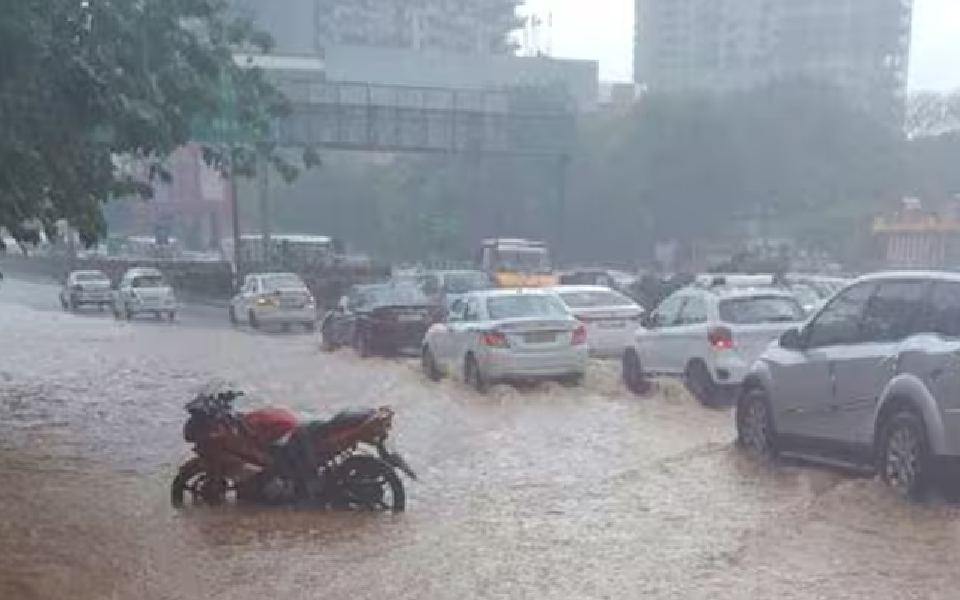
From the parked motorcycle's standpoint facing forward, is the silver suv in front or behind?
behind

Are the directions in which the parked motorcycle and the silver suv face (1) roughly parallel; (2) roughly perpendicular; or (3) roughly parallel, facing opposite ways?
roughly perpendicular

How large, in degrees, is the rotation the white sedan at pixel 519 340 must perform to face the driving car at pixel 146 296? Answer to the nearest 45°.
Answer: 0° — it already faces it

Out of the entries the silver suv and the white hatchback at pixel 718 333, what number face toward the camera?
0

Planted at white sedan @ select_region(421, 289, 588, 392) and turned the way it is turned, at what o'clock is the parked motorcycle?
The parked motorcycle is roughly at 8 o'clock from the white sedan.

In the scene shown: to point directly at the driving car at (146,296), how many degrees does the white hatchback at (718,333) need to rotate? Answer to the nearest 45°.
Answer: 0° — it already faces it

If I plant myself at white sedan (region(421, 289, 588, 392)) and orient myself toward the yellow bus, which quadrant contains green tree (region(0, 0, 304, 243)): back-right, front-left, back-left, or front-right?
back-left

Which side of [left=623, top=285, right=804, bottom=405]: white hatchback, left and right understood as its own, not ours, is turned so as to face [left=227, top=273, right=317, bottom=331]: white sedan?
front

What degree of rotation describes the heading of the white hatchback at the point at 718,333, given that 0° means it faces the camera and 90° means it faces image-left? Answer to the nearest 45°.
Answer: approximately 135°

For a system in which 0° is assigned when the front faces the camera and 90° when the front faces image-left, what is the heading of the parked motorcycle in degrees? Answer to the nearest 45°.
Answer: approximately 90°

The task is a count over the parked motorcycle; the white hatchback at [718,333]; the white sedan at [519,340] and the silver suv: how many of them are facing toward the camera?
0

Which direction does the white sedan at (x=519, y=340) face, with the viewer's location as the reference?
facing away from the viewer and to the left of the viewer
